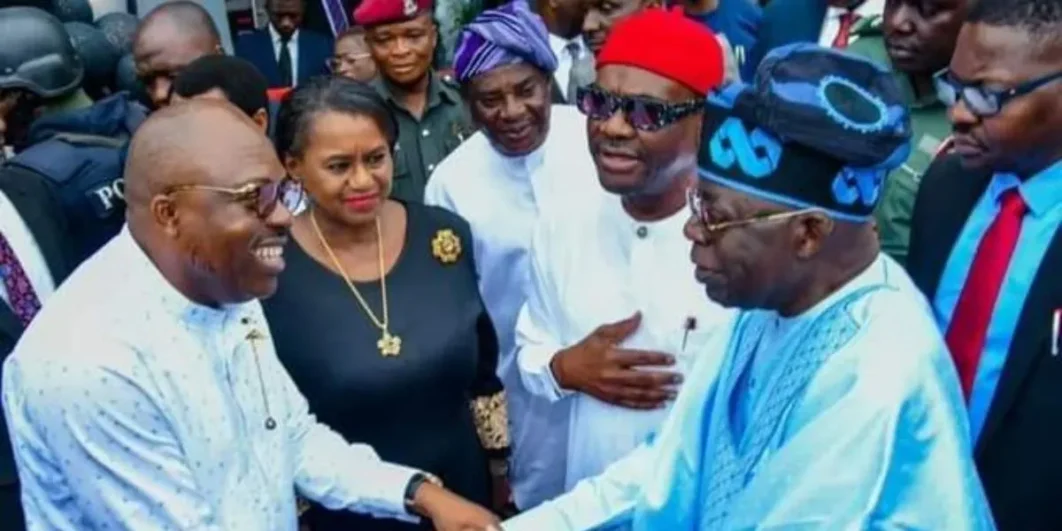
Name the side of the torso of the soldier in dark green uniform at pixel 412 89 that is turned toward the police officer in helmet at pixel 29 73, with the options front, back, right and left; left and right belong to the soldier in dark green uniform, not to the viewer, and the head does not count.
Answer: right

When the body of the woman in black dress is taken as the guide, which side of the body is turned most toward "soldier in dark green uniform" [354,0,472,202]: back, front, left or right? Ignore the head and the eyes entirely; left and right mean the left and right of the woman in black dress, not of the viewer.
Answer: back

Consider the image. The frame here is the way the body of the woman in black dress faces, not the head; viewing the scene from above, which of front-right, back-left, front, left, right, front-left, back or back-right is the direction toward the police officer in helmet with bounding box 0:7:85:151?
back-right

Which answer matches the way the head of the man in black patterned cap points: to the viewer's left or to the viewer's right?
to the viewer's left

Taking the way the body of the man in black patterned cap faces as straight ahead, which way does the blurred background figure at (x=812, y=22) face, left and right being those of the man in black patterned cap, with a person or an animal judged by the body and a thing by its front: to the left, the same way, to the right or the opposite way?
to the left

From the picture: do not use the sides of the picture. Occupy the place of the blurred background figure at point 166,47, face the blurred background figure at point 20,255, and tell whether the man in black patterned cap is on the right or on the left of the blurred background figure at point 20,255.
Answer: left

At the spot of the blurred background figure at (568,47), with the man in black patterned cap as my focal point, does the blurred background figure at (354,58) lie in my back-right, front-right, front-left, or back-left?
back-right

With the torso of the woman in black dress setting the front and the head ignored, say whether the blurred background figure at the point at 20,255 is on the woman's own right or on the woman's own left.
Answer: on the woman's own right

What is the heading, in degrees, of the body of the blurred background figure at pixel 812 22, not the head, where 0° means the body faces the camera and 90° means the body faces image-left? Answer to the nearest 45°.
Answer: approximately 315°

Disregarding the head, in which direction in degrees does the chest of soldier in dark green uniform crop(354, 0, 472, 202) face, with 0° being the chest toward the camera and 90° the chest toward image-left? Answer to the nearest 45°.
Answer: approximately 0°

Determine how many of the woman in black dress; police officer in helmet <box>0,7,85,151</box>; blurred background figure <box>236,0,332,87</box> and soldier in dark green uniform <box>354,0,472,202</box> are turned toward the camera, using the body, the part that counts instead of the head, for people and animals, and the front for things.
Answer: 3

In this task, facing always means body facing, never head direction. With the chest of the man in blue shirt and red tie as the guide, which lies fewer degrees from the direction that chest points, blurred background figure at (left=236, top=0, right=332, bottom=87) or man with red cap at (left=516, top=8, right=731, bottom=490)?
the man with red cap
